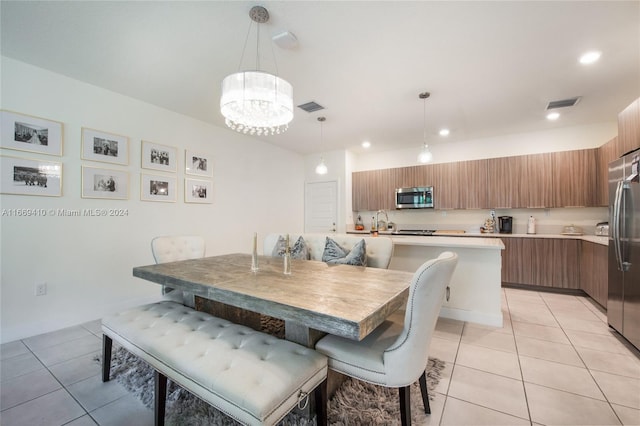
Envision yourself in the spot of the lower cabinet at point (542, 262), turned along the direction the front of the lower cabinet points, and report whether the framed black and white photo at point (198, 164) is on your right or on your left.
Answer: on your right

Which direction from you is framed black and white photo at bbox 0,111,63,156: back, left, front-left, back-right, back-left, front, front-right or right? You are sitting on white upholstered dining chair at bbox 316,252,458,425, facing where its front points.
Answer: front-left

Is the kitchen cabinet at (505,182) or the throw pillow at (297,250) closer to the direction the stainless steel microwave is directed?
the throw pillow

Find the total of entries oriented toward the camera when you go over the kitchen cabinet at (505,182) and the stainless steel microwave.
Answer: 2

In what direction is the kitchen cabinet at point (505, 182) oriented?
toward the camera

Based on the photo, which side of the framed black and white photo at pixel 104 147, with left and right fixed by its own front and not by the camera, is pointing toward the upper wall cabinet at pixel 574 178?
front

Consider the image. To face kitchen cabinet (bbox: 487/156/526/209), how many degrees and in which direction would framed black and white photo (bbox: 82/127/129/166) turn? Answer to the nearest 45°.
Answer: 0° — it already faces it

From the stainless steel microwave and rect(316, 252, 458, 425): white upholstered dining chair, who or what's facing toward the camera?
the stainless steel microwave

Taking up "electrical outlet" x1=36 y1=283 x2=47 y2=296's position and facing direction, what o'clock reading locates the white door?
The white door is roughly at 9 o'clock from the electrical outlet.

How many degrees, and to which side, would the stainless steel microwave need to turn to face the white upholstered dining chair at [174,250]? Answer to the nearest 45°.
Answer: approximately 45° to its right

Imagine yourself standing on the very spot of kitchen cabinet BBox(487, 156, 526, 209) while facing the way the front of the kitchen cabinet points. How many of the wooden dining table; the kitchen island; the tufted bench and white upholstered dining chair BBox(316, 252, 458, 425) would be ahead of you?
4

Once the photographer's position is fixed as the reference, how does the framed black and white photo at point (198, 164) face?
facing the viewer and to the right of the viewer

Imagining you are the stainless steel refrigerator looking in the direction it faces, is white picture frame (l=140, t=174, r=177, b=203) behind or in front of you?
in front

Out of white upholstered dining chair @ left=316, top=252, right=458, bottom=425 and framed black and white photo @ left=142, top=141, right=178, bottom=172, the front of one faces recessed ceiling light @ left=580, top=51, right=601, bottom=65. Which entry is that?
the framed black and white photo

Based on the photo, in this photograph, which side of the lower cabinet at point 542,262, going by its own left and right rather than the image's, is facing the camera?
front

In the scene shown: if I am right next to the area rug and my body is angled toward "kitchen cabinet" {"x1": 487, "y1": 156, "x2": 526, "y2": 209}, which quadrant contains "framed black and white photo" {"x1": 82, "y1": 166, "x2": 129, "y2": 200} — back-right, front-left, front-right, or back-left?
back-left

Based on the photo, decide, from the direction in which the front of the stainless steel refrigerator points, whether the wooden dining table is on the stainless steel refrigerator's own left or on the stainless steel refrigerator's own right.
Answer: on the stainless steel refrigerator's own left

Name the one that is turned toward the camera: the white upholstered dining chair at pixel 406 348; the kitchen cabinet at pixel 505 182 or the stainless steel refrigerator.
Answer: the kitchen cabinet

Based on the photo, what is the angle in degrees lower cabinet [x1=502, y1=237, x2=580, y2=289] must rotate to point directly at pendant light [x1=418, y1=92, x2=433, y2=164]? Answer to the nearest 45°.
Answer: approximately 45° to its right
